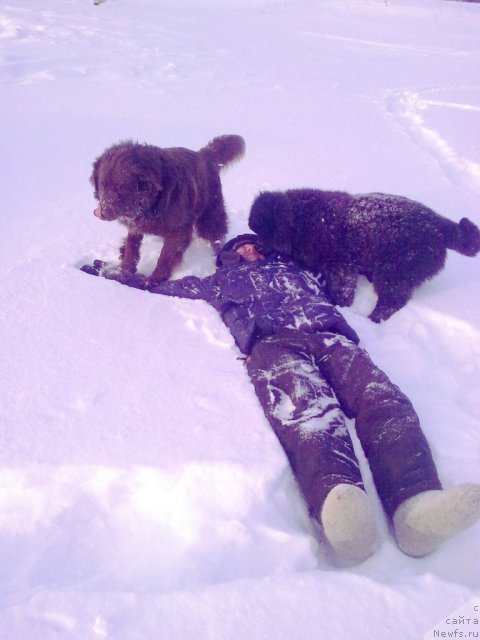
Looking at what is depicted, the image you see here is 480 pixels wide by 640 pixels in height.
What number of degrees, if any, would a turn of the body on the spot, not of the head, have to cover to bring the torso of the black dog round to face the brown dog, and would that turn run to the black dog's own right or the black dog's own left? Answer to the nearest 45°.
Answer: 0° — it already faces it

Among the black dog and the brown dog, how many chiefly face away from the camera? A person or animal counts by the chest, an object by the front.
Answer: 0

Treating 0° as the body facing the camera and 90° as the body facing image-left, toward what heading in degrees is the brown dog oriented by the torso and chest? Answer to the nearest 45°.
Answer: approximately 45°

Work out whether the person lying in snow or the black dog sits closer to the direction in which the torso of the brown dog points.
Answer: the person lying in snow

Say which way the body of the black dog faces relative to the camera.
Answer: to the viewer's left

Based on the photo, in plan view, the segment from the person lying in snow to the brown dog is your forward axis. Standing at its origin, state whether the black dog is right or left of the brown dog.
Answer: right
